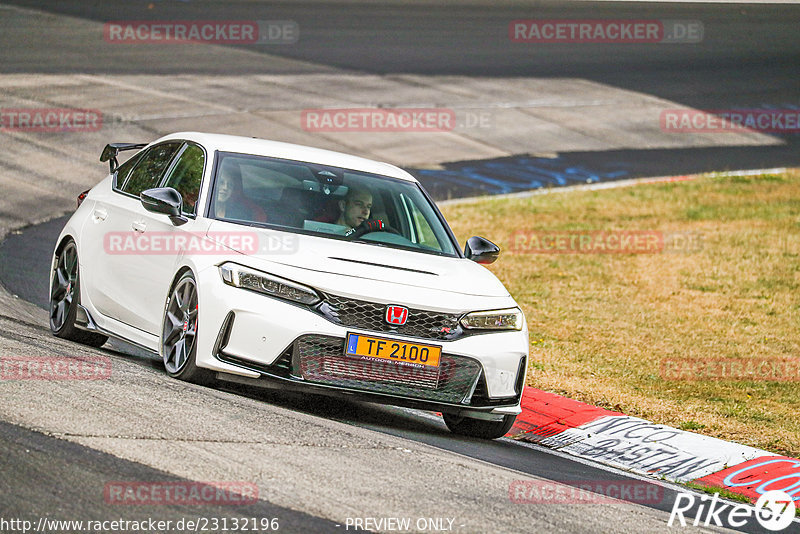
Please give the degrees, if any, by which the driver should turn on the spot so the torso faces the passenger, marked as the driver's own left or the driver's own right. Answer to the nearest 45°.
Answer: approximately 135° to the driver's own right

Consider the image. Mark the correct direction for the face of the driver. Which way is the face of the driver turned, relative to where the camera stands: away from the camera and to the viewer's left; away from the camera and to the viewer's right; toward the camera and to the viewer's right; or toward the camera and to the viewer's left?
toward the camera and to the viewer's right

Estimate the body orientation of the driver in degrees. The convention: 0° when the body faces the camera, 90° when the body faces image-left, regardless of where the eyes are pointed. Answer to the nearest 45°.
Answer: approximately 315°
